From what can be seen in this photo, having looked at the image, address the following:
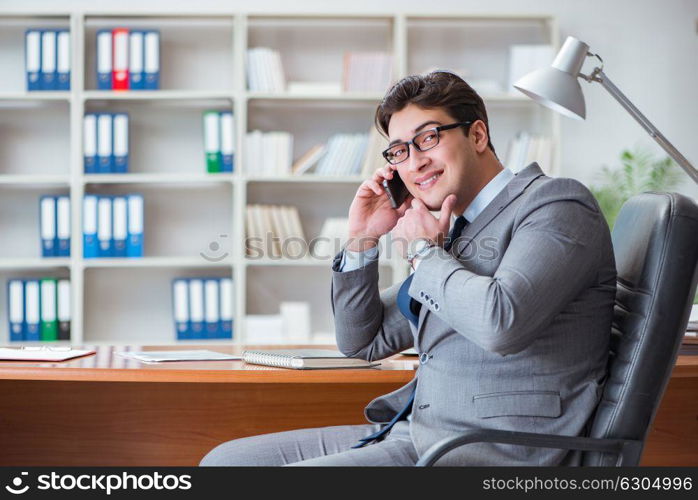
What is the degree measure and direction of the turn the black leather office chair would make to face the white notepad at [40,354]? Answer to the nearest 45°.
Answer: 0° — it already faces it

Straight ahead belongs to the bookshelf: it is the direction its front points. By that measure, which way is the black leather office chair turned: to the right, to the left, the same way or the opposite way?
to the right

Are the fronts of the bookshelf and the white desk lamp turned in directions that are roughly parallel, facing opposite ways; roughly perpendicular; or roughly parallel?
roughly perpendicular

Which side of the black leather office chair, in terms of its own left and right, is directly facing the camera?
left

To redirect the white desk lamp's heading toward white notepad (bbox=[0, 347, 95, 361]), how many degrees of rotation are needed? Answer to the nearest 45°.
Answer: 0° — it already faces it

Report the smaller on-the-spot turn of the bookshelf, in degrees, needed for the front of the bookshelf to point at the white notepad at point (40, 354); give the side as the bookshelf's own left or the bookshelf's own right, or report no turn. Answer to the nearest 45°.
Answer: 0° — it already faces it

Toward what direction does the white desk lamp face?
to the viewer's left
